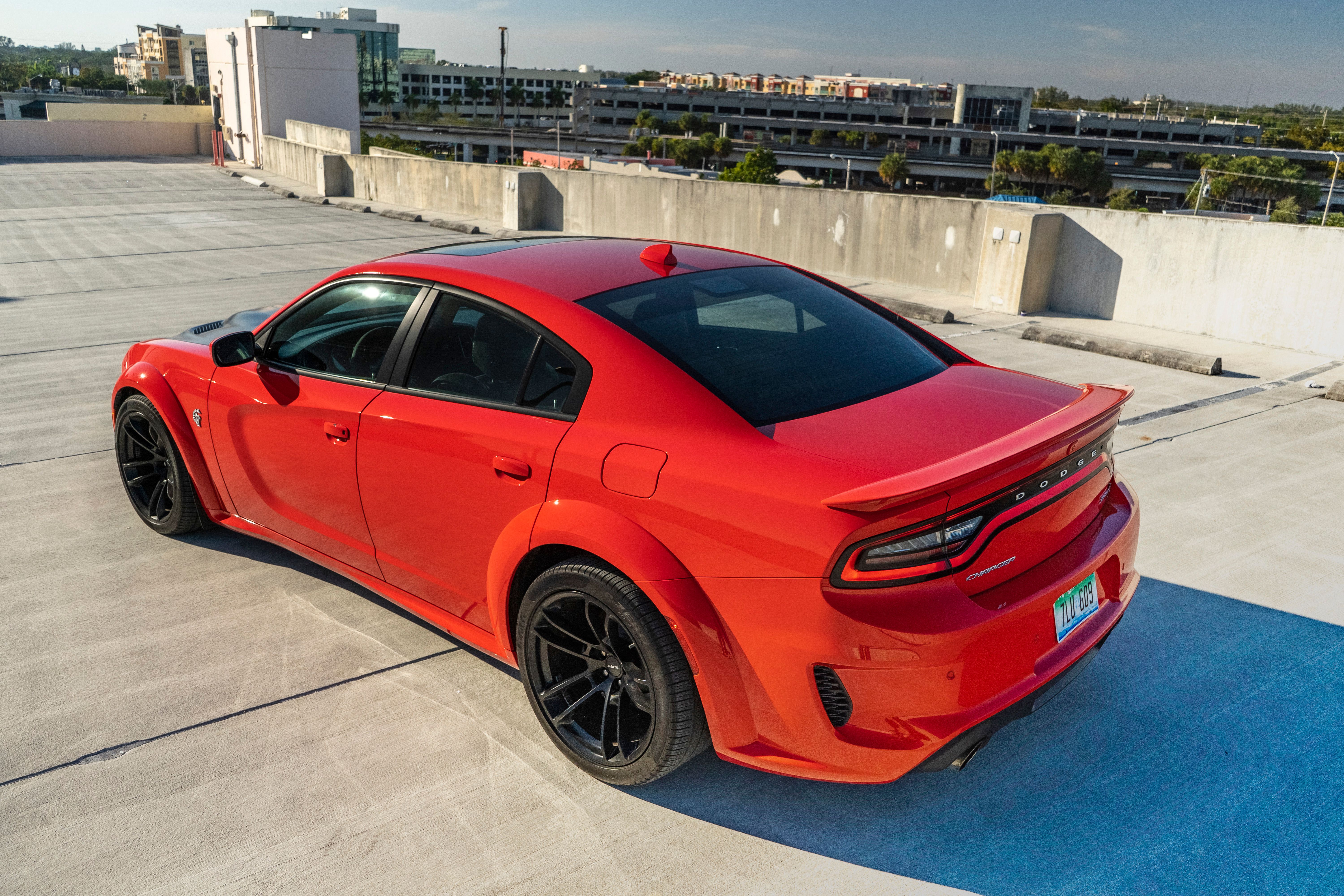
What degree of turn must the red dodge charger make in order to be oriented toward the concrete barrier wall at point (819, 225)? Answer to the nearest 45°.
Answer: approximately 45° to its right

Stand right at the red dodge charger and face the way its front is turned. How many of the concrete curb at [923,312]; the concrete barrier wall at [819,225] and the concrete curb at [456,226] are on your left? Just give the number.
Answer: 0

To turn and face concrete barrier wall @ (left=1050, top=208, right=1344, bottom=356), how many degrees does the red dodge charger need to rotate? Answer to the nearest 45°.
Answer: approximately 90° to its right

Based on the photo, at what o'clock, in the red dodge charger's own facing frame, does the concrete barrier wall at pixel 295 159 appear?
The concrete barrier wall is roughly at 1 o'clock from the red dodge charger.

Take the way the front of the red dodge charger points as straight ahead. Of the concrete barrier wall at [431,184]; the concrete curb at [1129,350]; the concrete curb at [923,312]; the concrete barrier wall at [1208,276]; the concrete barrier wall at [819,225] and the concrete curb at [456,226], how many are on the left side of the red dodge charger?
0

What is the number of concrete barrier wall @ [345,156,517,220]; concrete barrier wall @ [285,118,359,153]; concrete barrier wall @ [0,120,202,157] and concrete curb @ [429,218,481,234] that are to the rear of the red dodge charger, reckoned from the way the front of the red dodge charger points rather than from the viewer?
0

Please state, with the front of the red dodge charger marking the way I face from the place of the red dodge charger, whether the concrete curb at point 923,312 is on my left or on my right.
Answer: on my right

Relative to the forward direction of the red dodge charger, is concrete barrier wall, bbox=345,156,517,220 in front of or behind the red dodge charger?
in front

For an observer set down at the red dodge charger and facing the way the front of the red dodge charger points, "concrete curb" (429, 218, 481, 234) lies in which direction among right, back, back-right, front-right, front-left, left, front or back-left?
front-right

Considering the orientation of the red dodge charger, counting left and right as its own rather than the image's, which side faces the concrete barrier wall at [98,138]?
front

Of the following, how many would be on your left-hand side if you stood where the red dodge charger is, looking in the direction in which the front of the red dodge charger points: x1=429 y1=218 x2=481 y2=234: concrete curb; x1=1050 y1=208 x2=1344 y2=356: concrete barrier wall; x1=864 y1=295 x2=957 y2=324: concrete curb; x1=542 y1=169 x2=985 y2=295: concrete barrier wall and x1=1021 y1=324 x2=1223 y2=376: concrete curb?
0

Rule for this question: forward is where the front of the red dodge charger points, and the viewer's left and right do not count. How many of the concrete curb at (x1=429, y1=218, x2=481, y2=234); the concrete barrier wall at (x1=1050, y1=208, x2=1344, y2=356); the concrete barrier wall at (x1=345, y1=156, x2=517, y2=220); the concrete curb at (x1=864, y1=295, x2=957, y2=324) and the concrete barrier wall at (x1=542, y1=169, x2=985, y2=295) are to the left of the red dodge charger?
0

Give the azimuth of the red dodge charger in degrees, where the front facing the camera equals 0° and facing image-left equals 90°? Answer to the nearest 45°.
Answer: approximately 135°
